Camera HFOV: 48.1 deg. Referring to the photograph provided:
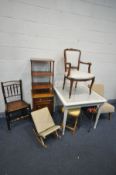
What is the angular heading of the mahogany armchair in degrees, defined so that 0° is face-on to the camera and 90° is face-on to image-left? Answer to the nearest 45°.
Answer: approximately 315°
